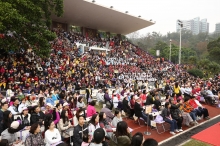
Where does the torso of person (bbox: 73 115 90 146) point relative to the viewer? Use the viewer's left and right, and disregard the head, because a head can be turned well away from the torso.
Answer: facing the viewer and to the right of the viewer

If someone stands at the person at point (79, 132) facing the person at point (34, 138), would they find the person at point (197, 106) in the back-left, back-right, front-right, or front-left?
back-right

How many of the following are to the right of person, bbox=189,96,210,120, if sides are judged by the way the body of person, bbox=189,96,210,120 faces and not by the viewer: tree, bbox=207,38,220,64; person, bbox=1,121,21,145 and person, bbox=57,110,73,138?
2

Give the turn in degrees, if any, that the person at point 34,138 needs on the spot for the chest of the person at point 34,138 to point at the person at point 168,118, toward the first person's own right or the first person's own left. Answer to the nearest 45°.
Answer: approximately 45° to the first person's own left

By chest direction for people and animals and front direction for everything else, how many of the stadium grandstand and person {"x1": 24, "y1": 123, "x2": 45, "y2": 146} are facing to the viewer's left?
0

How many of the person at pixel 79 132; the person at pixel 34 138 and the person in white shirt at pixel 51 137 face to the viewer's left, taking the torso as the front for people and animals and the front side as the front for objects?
0

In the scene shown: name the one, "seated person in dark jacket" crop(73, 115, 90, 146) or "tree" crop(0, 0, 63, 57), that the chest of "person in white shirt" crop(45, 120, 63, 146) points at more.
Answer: the seated person in dark jacket

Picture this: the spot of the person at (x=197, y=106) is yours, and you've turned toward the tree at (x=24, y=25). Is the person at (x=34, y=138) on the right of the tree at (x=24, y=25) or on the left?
left

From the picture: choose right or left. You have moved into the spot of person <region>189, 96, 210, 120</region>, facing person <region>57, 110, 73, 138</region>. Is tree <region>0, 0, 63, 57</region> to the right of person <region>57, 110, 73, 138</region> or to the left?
right
